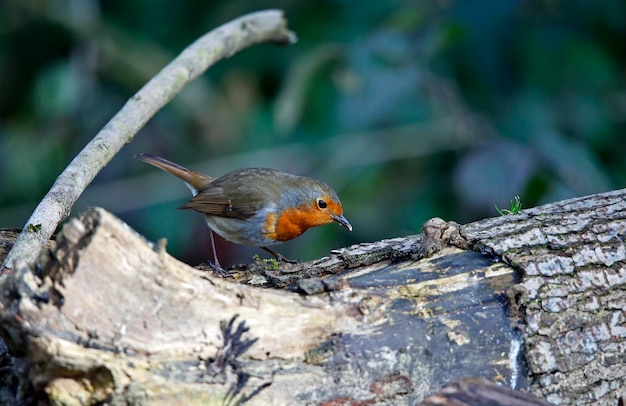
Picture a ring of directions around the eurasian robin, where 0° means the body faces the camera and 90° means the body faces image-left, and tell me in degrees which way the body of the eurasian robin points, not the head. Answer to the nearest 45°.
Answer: approximately 270°

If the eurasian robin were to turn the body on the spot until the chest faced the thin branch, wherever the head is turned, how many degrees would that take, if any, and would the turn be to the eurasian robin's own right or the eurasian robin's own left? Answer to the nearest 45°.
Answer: approximately 135° to the eurasian robin's own right
